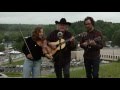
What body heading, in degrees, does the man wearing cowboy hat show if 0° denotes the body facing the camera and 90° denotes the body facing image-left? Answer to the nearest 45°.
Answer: approximately 0°
